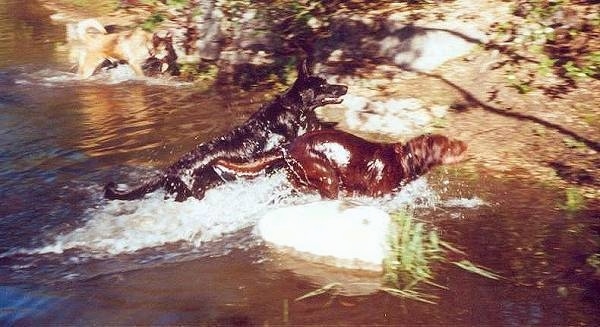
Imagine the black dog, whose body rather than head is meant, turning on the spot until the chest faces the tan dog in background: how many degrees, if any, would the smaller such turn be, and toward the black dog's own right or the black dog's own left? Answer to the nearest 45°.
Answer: approximately 90° to the black dog's own left

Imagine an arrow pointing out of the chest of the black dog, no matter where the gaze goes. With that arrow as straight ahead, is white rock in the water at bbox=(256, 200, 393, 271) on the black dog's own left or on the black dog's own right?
on the black dog's own right

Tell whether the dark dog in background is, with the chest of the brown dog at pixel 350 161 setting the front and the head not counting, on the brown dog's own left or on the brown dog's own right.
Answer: on the brown dog's own left

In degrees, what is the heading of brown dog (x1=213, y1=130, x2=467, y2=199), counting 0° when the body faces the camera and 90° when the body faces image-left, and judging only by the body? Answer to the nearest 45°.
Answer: approximately 270°

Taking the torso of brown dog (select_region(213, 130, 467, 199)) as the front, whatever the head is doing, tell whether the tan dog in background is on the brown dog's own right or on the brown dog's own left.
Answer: on the brown dog's own left

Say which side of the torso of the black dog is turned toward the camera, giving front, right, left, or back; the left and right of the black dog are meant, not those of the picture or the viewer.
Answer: right
